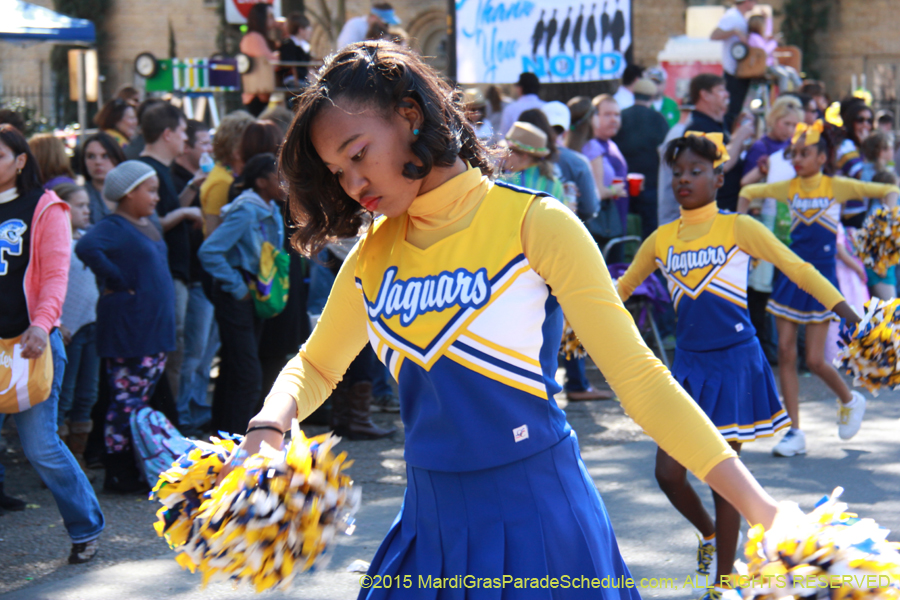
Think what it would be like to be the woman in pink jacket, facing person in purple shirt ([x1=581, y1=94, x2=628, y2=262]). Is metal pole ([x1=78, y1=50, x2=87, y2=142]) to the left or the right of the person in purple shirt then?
left

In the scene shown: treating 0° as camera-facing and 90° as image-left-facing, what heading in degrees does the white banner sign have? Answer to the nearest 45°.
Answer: approximately 0°

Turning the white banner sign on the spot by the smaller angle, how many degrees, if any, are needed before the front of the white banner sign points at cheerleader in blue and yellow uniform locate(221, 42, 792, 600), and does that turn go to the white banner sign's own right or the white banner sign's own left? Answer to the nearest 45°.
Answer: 0° — it already faces them

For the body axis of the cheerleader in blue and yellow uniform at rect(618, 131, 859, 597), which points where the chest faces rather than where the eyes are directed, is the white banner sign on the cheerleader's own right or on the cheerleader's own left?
on the cheerleader's own right

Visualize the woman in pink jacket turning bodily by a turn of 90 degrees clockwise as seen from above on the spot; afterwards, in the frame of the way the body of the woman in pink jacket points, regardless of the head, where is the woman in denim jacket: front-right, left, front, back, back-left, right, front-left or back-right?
right

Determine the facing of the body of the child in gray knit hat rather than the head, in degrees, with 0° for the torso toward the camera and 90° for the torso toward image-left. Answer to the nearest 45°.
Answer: approximately 270°

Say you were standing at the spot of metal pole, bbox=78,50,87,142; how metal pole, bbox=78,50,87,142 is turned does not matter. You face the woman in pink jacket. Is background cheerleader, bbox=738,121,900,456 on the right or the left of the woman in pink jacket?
left

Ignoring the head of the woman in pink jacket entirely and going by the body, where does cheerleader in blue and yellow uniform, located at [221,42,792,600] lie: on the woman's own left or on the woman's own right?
on the woman's own left
